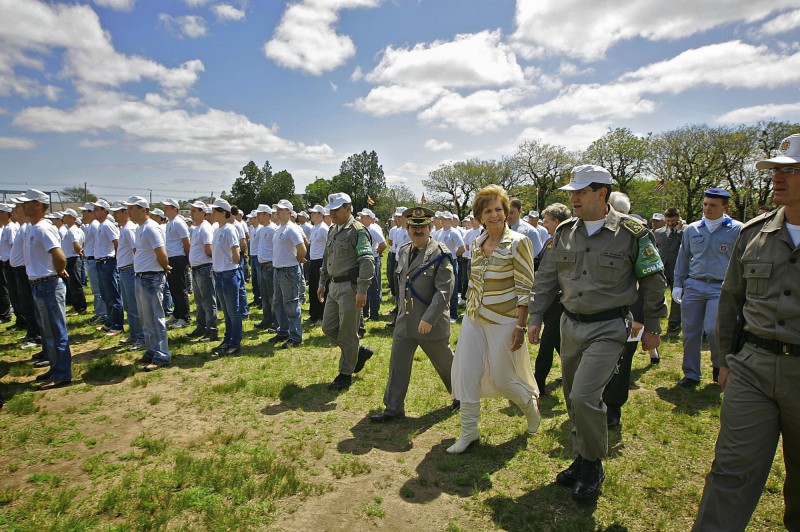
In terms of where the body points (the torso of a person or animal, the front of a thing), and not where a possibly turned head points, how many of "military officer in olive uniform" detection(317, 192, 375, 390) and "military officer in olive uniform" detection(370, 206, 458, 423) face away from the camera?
0

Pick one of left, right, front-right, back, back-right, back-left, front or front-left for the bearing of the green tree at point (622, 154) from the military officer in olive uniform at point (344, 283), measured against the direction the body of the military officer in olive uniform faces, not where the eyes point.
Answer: back

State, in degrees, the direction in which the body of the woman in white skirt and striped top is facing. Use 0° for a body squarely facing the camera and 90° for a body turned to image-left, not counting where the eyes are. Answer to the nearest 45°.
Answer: approximately 45°

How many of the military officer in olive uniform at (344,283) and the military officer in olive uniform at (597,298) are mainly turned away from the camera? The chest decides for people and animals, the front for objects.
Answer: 0

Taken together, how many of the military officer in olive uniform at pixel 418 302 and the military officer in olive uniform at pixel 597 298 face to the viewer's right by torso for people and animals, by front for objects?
0

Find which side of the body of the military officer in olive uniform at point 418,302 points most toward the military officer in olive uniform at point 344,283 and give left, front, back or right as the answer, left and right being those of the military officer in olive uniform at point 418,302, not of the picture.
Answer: right

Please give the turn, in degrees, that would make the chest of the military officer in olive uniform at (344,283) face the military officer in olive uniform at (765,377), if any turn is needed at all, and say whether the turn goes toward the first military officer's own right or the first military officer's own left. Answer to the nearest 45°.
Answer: approximately 90° to the first military officer's own left

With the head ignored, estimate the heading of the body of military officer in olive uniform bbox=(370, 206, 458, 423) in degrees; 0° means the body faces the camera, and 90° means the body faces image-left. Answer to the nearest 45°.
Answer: approximately 45°

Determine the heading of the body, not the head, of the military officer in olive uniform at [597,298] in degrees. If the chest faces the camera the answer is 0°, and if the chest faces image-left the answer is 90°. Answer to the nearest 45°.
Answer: approximately 45°

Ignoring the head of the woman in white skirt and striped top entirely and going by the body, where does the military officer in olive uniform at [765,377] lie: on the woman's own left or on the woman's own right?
on the woman's own left

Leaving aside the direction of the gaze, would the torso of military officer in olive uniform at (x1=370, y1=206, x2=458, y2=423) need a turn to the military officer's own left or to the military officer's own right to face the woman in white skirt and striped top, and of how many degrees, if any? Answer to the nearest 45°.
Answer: approximately 90° to the military officer's own left

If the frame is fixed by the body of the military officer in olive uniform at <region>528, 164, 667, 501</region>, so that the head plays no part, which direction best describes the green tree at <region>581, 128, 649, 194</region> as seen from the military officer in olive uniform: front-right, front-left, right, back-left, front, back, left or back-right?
back-right

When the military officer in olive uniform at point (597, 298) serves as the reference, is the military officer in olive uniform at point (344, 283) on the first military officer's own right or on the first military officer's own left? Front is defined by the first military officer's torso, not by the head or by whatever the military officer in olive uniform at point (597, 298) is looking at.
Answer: on the first military officer's own right

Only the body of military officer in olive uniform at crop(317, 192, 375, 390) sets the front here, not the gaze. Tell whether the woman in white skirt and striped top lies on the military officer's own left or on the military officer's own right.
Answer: on the military officer's own left
